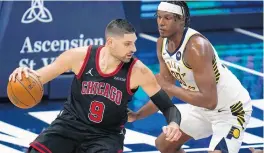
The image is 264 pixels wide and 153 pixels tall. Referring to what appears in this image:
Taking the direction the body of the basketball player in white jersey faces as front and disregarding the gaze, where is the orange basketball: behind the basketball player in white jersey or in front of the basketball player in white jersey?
in front

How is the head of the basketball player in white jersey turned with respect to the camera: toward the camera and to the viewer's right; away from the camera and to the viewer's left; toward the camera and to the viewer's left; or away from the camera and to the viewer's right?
toward the camera and to the viewer's left
